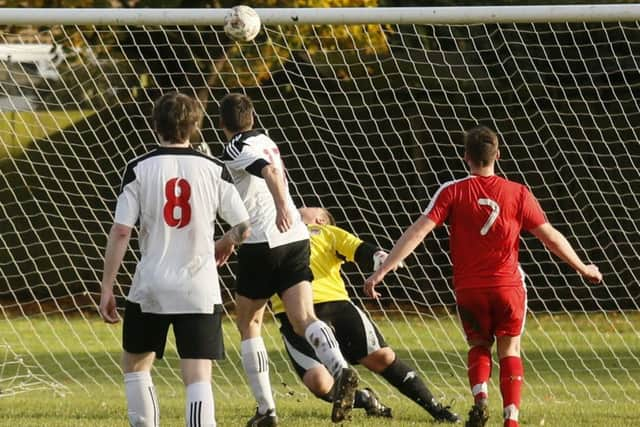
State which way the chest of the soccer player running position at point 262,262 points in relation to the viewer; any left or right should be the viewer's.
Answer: facing away from the viewer and to the left of the viewer

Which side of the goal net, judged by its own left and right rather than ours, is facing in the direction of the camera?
front

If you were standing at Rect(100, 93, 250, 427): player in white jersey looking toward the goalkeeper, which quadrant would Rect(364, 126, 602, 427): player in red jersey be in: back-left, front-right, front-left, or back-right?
front-right

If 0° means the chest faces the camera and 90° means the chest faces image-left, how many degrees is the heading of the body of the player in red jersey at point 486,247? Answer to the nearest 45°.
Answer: approximately 180°

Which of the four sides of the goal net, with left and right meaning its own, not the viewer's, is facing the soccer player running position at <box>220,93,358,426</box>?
front

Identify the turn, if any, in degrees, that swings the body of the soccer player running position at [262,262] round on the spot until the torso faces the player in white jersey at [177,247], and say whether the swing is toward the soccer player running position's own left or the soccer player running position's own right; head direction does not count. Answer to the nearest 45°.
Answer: approximately 135° to the soccer player running position's own left

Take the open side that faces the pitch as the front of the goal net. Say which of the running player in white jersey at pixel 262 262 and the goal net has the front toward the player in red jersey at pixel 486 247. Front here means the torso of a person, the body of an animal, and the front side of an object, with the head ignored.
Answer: the goal net

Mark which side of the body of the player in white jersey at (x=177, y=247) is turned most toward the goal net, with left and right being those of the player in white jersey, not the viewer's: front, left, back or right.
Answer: front

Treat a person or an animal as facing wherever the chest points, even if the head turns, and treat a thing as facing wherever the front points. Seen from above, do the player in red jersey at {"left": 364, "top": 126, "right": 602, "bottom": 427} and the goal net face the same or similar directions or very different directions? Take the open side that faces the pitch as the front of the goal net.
very different directions

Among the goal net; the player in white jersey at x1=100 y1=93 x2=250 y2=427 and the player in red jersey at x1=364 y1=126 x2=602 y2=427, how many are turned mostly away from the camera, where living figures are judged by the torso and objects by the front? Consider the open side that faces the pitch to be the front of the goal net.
2

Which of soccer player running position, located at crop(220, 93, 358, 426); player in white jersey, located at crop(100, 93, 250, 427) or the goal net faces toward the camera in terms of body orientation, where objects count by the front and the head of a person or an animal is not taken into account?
the goal net

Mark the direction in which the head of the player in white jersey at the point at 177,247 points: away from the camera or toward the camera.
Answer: away from the camera

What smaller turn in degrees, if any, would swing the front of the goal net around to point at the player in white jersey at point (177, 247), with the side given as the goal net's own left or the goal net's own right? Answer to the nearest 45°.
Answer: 0° — it already faces them

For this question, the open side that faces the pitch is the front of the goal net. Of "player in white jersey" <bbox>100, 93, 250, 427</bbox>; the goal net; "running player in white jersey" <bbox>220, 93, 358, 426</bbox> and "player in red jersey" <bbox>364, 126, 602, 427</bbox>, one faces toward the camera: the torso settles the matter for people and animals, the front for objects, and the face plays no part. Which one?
the goal net

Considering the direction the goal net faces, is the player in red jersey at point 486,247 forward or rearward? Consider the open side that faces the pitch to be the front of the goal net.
forward

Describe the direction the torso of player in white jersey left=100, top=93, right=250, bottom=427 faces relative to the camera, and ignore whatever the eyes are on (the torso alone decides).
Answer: away from the camera

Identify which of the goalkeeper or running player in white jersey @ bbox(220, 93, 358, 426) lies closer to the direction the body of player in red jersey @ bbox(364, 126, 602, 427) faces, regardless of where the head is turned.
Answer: the goalkeeper

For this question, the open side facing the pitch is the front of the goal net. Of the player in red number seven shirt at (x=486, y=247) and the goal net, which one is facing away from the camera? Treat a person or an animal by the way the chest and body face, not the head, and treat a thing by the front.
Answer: the player in red number seven shirt
